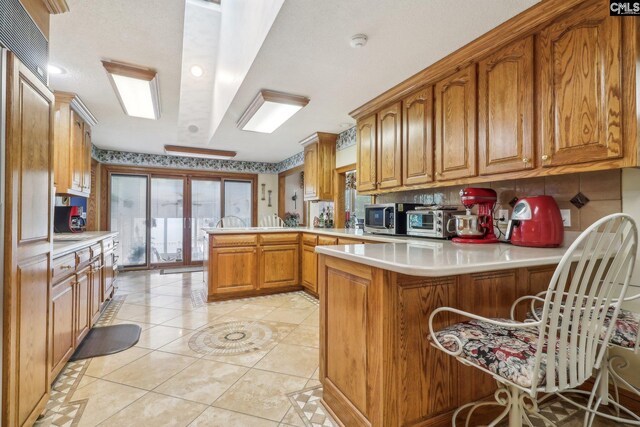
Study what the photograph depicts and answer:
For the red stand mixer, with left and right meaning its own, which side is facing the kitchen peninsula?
left

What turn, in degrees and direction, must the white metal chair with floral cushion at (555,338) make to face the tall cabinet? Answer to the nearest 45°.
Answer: approximately 90° to its left

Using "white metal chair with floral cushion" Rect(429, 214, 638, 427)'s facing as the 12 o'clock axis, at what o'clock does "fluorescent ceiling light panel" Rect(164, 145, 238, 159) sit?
The fluorescent ceiling light panel is roughly at 11 o'clock from the white metal chair with floral cushion.

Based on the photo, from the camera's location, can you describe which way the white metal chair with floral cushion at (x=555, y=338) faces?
facing away from the viewer and to the left of the viewer

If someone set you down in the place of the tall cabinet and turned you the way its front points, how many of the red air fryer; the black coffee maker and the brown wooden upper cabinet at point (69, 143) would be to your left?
2

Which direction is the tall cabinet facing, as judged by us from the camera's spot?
facing to the right of the viewer

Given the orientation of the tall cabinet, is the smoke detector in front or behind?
in front

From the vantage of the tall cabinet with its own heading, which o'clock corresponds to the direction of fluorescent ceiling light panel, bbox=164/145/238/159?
The fluorescent ceiling light panel is roughly at 10 o'clock from the tall cabinet.

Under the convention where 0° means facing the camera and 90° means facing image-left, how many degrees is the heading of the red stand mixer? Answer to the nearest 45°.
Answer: approximately 90°

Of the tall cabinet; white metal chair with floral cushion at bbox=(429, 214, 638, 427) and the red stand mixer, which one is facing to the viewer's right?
the tall cabinet

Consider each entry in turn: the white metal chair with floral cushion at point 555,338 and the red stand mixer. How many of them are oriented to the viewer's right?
0

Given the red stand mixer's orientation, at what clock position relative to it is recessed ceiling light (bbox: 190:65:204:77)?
The recessed ceiling light is roughly at 12 o'clock from the red stand mixer.
